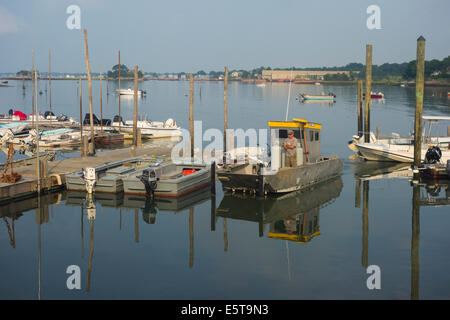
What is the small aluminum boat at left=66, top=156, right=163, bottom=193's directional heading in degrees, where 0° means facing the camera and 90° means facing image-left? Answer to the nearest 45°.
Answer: approximately 225°

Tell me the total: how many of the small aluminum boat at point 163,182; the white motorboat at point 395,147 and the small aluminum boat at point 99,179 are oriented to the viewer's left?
1

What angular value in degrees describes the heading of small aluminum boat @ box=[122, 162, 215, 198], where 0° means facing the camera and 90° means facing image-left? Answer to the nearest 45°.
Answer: approximately 225°

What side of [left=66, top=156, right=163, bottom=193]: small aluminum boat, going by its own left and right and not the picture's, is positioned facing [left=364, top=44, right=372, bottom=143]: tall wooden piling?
front

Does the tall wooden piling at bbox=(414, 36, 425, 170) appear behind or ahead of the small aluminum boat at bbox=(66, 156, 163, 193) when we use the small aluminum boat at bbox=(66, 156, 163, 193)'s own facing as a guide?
ahead

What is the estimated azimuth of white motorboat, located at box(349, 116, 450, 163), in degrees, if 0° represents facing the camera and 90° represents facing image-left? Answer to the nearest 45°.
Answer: approximately 90°

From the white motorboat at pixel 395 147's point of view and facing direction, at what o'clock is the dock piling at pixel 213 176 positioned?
The dock piling is roughly at 10 o'clock from the white motorboat.

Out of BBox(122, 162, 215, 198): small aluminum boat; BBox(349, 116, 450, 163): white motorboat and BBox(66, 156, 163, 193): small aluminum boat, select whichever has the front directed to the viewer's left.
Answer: the white motorboat

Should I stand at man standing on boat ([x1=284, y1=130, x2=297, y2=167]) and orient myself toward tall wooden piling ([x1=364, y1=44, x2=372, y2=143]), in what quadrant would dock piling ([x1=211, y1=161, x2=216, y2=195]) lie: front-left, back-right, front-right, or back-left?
back-left
